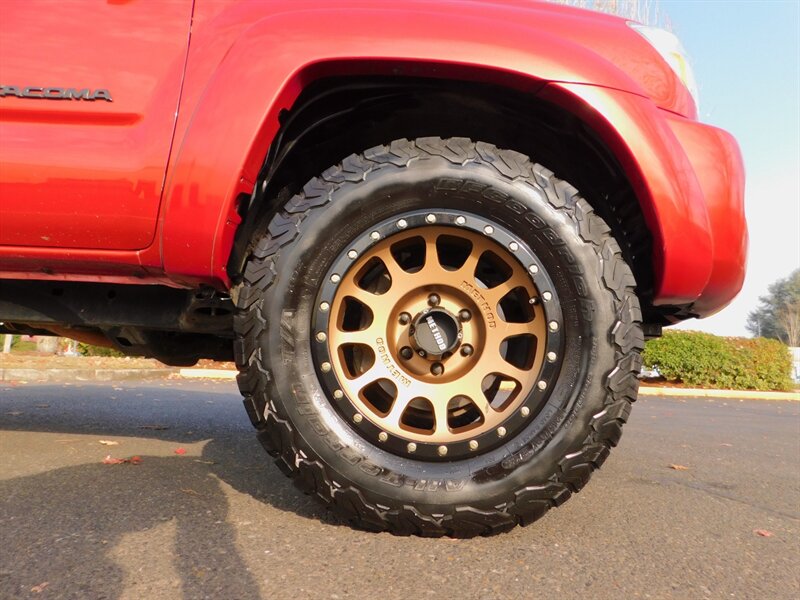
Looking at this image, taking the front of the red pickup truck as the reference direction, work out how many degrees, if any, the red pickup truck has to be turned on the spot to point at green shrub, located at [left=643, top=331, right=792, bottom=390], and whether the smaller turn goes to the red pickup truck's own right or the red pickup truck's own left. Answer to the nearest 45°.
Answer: approximately 45° to the red pickup truck's own left

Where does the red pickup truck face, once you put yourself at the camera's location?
facing to the right of the viewer

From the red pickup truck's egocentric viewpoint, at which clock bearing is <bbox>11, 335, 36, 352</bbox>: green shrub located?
The green shrub is roughly at 8 o'clock from the red pickup truck.

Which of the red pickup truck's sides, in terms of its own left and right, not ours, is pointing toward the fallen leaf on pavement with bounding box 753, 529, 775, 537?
front
